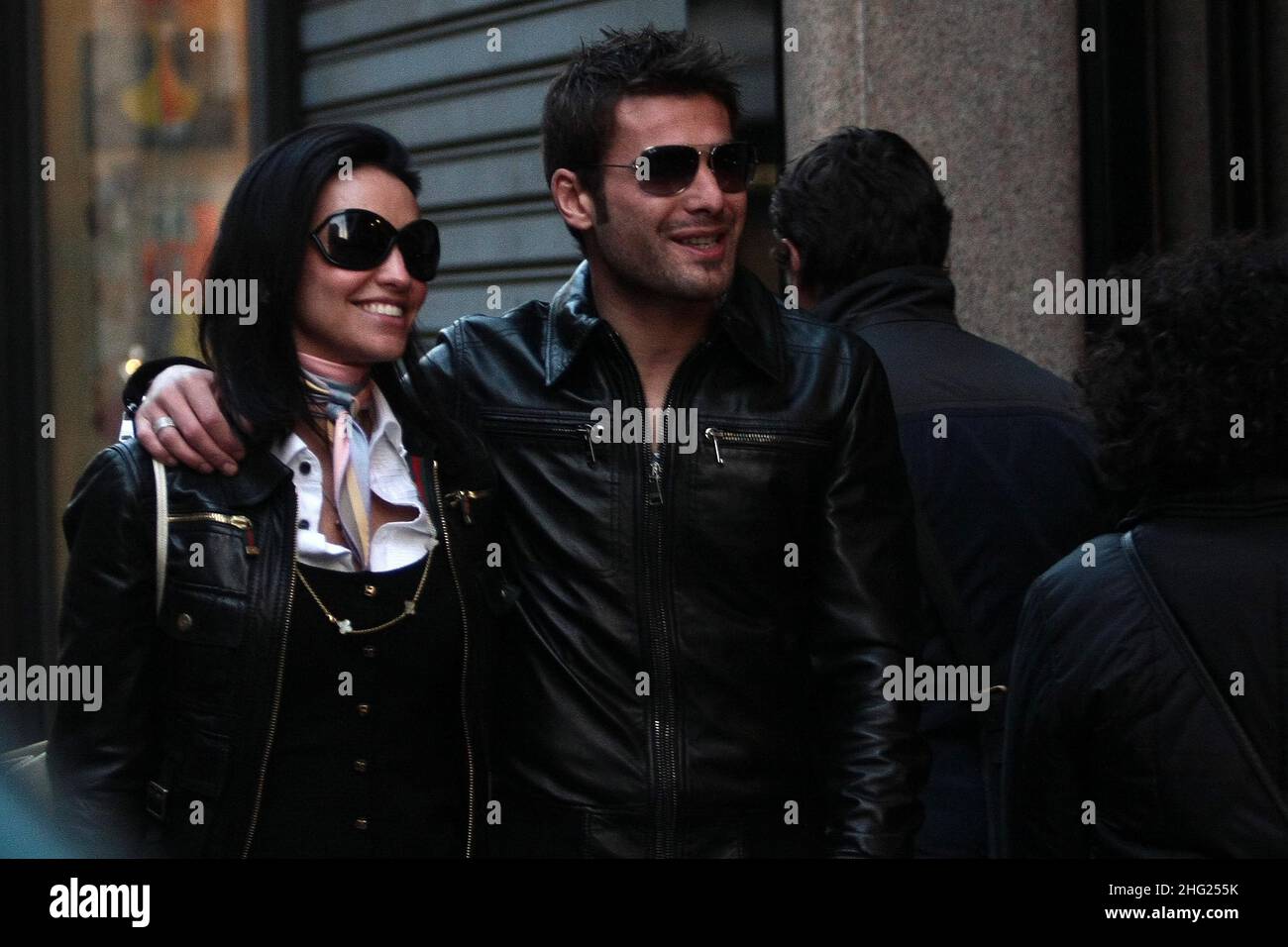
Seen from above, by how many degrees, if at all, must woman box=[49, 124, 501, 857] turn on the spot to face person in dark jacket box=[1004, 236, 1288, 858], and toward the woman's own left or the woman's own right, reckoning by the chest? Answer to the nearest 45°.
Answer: approximately 45° to the woman's own left

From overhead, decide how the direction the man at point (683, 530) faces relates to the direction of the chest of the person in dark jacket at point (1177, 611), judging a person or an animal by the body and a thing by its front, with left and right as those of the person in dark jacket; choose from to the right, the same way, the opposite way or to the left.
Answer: the opposite way

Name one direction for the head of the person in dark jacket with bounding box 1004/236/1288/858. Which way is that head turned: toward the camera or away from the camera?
away from the camera

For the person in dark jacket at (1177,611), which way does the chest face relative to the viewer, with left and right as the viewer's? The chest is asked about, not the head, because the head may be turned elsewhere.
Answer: facing away from the viewer

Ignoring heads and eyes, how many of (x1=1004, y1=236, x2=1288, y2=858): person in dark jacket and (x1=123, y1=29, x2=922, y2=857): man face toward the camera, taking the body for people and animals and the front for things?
1

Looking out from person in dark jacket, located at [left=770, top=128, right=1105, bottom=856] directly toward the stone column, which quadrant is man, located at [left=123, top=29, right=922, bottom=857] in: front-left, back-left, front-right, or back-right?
back-left

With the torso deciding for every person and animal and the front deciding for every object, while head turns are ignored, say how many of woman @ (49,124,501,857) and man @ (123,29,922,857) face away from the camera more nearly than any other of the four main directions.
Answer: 0

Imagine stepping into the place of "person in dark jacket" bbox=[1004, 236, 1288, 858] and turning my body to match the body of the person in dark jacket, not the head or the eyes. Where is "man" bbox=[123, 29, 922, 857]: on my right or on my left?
on my left

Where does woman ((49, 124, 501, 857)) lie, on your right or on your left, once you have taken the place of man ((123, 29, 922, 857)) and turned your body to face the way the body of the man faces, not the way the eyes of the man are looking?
on your right

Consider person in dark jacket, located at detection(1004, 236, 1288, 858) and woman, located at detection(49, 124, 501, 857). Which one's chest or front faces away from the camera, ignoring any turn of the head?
the person in dark jacket

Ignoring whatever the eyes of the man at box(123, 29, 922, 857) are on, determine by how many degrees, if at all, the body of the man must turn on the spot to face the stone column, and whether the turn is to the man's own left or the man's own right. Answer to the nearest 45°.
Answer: approximately 135° to the man's own left
